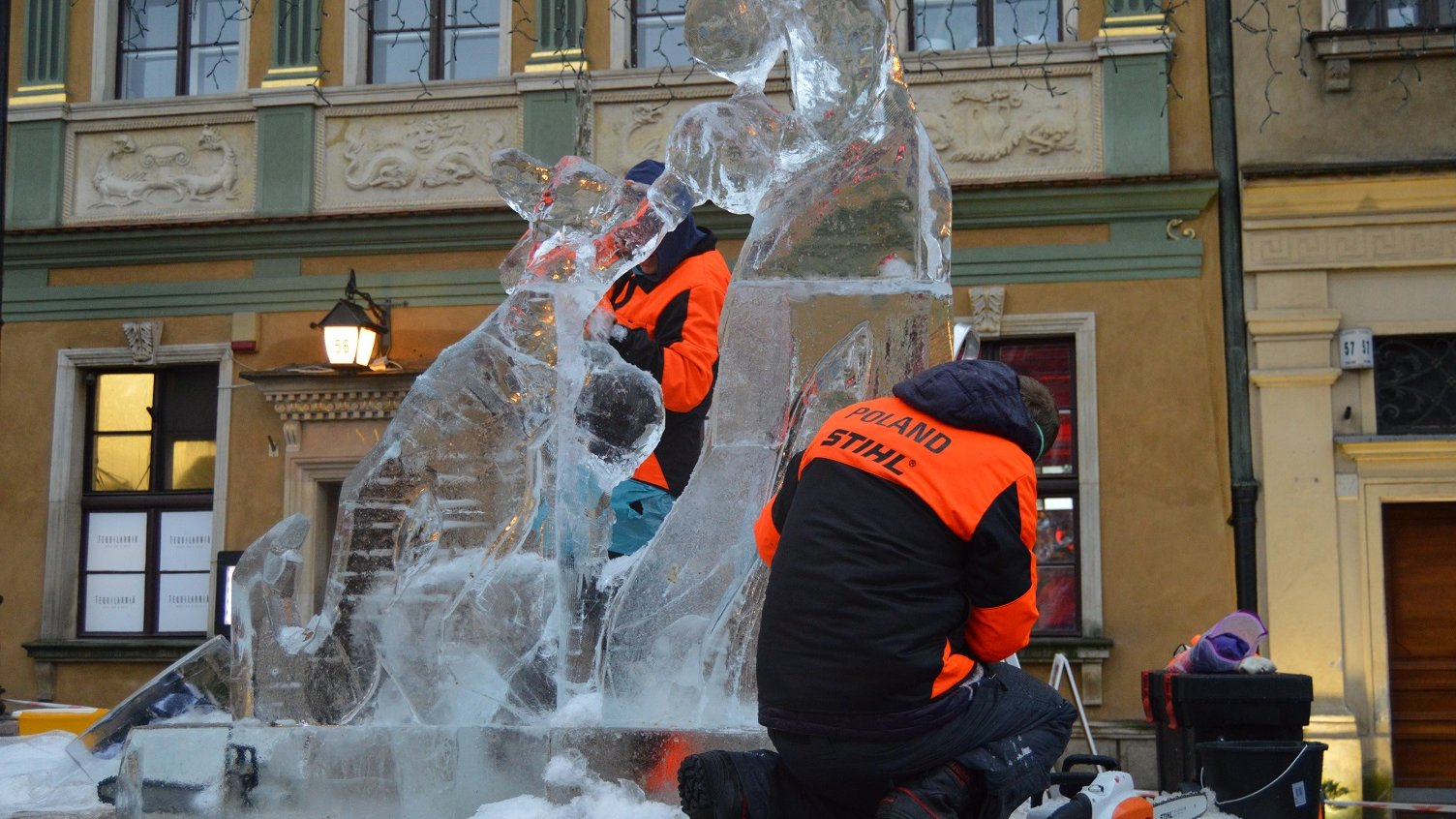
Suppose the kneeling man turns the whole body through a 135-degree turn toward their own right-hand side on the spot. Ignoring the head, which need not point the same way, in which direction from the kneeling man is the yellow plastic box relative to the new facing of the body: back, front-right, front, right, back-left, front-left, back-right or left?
back-right

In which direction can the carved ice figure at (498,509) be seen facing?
to the viewer's right

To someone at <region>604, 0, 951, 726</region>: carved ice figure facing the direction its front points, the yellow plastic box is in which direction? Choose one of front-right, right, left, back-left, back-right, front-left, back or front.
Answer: front-right

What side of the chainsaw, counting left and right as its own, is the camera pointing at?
right

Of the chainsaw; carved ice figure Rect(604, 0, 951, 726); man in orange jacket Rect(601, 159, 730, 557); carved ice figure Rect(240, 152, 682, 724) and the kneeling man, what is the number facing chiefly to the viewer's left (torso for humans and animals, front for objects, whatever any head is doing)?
2

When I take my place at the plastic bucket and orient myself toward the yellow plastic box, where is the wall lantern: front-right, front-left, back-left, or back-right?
front-right

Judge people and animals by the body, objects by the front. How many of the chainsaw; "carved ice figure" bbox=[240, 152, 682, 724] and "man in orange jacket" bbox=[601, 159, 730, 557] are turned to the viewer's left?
1

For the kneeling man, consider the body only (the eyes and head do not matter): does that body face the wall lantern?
no

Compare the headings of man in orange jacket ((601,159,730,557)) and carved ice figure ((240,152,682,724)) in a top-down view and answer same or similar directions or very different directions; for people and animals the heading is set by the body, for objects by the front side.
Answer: very different directions

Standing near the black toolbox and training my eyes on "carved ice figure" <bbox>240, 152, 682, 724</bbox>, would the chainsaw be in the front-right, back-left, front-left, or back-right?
front-left

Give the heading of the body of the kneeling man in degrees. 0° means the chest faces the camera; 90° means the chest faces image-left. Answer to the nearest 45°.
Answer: approximately 225°

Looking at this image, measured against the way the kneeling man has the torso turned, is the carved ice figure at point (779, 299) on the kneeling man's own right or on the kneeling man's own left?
on the kneeling man's own left

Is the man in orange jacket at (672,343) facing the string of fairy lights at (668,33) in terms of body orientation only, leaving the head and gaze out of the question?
no

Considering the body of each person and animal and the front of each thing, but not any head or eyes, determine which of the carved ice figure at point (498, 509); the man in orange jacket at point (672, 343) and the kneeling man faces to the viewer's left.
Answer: the man in orange jacket

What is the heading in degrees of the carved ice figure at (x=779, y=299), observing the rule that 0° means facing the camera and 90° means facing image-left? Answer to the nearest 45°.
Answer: approximately 90°

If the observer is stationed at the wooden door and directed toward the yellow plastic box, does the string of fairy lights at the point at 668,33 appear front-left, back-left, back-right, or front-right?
front-right

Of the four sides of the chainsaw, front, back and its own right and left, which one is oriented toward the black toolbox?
front

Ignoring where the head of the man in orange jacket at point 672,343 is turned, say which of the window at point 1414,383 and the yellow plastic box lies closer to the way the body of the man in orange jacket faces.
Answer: the yellow plastic box
